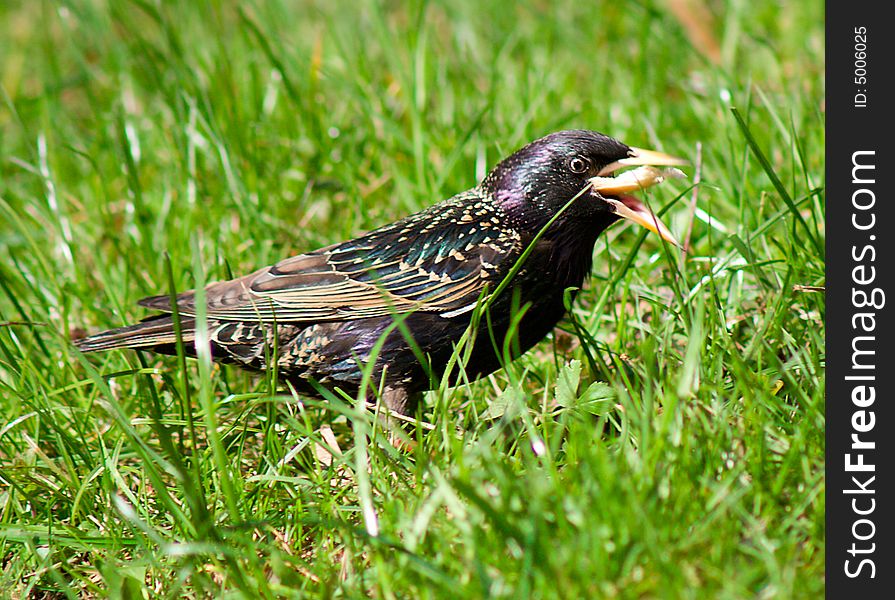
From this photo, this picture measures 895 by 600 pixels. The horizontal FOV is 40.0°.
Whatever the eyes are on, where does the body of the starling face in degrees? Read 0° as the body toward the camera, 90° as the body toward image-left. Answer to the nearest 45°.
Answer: approximately 270°
